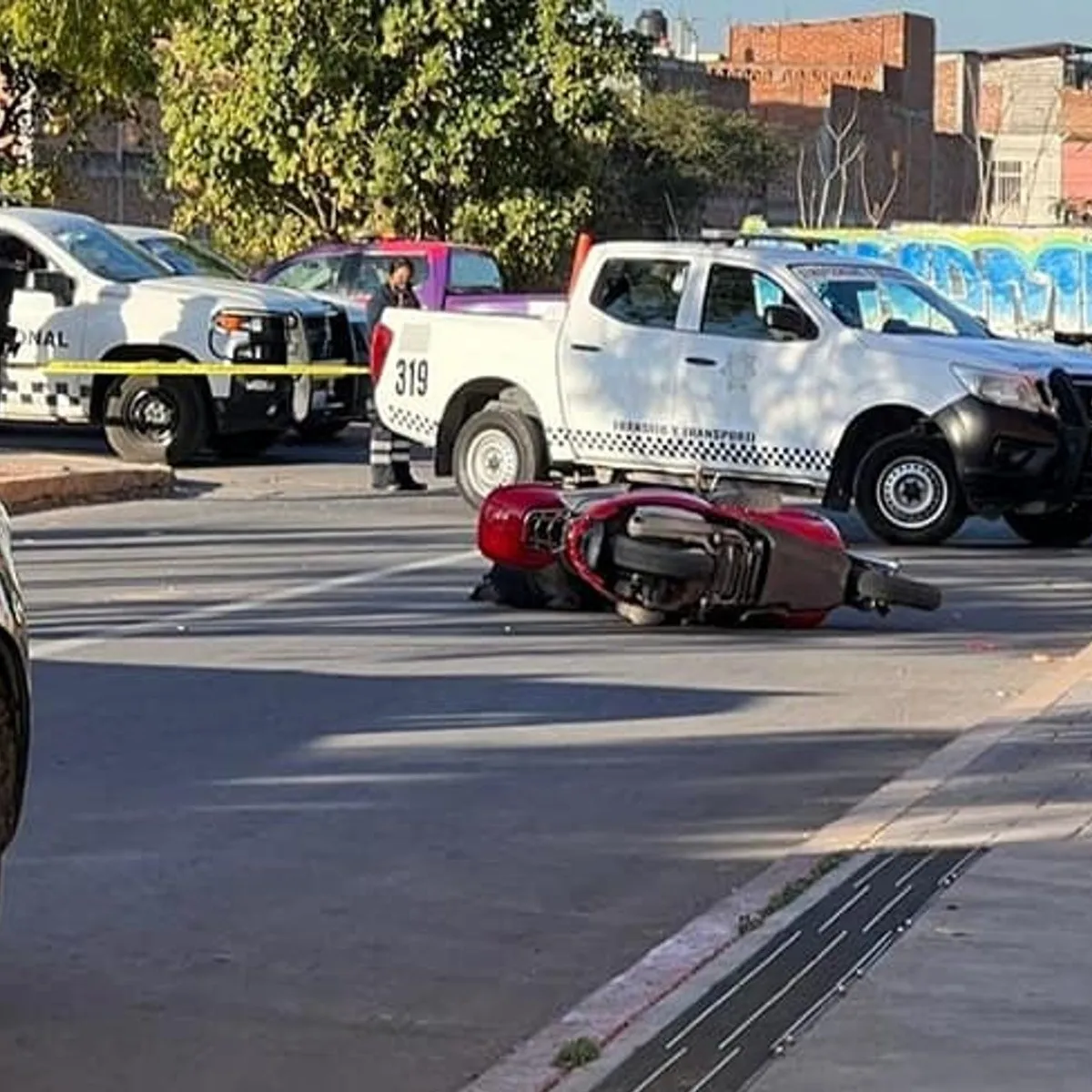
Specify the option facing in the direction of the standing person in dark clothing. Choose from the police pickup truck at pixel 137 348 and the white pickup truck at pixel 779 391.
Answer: the police pickup truck

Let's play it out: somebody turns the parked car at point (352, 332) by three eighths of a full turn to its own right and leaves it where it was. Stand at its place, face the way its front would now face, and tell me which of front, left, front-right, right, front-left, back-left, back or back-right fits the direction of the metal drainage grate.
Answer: left

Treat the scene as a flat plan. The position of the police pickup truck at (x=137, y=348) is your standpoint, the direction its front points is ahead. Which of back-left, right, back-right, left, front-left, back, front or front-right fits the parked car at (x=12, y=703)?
front-right

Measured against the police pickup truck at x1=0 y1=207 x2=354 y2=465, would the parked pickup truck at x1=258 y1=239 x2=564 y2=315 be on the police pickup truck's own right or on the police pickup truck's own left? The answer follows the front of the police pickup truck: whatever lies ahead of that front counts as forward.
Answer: on the police pickup truck's own left

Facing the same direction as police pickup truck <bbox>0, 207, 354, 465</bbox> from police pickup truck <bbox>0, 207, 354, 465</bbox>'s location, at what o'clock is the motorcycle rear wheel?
The motorcycle rear wheel is roughly at 1 o'clock from the police pickup truck.

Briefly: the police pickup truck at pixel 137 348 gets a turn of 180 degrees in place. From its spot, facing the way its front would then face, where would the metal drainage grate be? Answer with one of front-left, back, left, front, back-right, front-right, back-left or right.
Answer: back-left

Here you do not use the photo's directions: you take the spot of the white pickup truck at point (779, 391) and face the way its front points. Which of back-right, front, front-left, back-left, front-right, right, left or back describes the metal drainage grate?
front-right

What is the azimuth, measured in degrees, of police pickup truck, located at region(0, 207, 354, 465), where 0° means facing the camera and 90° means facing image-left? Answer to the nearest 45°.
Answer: approximately 315°

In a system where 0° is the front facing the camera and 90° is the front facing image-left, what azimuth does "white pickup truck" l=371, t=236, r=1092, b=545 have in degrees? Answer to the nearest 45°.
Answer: approximately 315°
